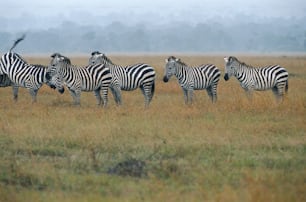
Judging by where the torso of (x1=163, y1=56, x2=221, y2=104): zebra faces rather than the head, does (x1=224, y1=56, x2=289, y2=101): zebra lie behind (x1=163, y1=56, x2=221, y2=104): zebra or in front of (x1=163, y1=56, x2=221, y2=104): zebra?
behind

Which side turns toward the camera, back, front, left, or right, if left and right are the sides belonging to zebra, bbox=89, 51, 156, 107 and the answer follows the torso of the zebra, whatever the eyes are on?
left

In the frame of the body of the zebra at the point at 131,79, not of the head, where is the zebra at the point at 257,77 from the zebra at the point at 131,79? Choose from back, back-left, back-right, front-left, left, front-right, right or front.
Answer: back

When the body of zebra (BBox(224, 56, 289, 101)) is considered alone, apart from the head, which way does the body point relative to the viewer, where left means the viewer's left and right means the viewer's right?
facing to the left of the viewer

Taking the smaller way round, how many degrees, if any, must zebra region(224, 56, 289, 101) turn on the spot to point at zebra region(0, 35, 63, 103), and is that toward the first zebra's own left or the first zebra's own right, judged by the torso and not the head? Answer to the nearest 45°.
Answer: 0° — it already faces it

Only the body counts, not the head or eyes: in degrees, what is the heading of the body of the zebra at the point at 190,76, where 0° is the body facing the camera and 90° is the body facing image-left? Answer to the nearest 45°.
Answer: approximately 90°
